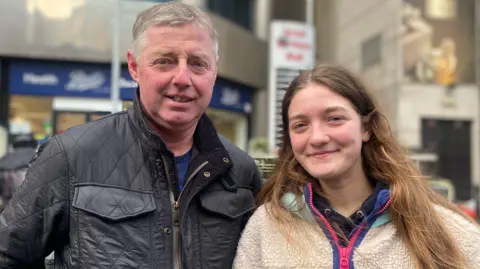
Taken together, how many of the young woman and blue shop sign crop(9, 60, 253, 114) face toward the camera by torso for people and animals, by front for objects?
2

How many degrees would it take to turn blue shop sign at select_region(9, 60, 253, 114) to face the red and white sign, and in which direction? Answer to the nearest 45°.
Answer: approximately 90° to its left

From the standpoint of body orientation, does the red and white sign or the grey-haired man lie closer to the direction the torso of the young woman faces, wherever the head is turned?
the grey-haired man

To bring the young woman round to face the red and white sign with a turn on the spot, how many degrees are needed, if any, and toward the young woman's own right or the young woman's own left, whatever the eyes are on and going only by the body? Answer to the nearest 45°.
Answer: approximately 180°

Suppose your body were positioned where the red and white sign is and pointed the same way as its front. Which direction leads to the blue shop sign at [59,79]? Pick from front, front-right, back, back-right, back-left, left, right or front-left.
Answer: front-right

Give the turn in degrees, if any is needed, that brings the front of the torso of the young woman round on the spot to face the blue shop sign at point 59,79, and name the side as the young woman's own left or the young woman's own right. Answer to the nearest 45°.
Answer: approximately 135° to the young woman's own right

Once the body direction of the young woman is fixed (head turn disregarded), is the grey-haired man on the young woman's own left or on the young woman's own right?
on the young woman's own right

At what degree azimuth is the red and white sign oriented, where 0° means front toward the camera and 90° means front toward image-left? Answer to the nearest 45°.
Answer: approximately 0°

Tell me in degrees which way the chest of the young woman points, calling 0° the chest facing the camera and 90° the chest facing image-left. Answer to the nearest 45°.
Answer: approximately 0°
